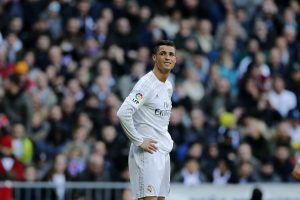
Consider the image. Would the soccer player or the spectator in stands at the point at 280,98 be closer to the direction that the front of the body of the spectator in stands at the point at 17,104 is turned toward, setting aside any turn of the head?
the soccer player

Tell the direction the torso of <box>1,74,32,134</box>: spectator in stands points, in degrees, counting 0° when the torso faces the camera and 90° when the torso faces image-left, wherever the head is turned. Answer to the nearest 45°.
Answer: approximately 45°

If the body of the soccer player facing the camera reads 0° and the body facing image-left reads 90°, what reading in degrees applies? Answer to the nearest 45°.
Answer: approximately 315°

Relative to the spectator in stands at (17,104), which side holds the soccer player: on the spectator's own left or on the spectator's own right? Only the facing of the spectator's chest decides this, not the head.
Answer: on the spectator's own left
